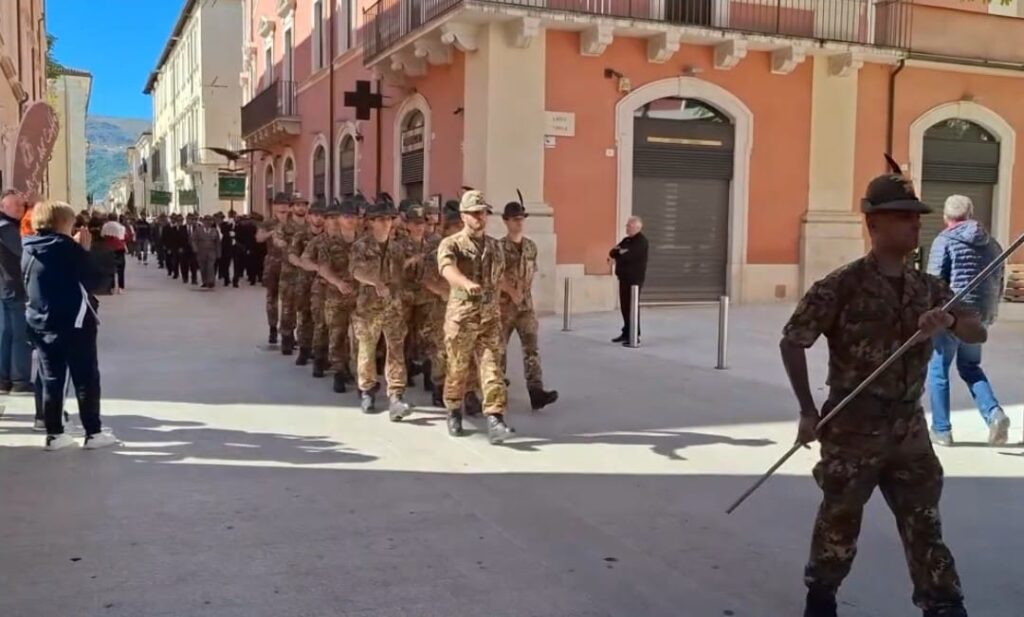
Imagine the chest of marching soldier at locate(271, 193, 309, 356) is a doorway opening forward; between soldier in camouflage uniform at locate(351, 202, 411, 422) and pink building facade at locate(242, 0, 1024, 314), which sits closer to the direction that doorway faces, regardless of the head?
the soldier in camouflage uniform

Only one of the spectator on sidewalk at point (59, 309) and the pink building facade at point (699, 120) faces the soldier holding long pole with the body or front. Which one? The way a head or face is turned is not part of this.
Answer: the pink building facade

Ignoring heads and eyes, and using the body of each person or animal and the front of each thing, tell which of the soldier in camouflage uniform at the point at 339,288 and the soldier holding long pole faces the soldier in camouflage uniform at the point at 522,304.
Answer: the soldier in camouflage uniform at the point at 339,288

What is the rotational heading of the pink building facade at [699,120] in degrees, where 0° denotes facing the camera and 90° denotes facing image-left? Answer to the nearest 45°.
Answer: approximately 0°

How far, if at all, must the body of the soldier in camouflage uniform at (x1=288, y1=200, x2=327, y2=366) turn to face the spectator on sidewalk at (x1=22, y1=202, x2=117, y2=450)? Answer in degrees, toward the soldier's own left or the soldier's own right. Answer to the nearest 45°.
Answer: approximately 45° to the soldier's own right

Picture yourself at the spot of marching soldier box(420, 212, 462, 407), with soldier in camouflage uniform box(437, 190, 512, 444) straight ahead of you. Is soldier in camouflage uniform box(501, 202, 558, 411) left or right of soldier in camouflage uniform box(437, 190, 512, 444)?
left

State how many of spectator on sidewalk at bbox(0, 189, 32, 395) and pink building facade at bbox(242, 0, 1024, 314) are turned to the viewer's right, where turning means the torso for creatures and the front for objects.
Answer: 1

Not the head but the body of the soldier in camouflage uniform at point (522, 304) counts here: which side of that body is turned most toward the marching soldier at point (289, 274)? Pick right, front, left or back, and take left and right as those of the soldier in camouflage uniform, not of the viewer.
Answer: back

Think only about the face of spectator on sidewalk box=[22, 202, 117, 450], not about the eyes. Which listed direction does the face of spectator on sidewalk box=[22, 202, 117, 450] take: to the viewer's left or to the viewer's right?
to the viewer's right

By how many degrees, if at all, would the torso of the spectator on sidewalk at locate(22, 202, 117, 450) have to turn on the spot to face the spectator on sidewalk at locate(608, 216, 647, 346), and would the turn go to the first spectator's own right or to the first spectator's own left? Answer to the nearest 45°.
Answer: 0° — they already face them

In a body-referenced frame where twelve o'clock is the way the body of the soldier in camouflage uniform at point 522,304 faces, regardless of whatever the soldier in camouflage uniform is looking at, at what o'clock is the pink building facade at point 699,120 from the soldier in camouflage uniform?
The pink building facade is roughly at 8 o'clock from the soldier in camouflage uniform.

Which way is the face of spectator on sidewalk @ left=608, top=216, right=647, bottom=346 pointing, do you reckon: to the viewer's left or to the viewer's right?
to the viewer's left
